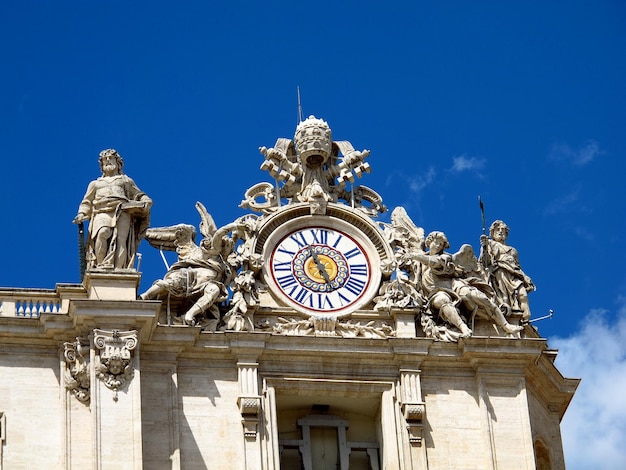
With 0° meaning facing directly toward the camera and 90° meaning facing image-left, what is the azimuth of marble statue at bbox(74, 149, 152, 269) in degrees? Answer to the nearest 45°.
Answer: approximately 0°

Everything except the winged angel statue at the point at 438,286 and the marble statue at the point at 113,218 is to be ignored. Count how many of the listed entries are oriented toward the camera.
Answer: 2

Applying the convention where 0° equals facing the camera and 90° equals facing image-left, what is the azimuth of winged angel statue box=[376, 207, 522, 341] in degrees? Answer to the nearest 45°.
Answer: approximately 0°

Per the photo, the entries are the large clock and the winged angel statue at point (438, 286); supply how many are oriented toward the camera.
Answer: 2

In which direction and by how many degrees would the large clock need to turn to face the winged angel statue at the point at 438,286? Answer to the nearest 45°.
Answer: approximately 90° to its left

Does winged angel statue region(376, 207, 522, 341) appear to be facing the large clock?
no

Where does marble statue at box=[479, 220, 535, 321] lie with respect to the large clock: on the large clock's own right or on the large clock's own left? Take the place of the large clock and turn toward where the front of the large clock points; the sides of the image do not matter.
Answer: on the large clock's own left

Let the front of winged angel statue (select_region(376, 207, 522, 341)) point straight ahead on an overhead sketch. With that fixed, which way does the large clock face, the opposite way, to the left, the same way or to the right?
the same way

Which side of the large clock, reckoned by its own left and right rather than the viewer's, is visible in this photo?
front

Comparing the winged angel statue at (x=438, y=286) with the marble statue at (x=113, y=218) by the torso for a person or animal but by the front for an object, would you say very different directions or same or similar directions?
same or similar directions

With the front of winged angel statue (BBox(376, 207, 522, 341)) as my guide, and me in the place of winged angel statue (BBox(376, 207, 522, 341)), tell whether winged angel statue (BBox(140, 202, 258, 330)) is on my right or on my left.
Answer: on my right
